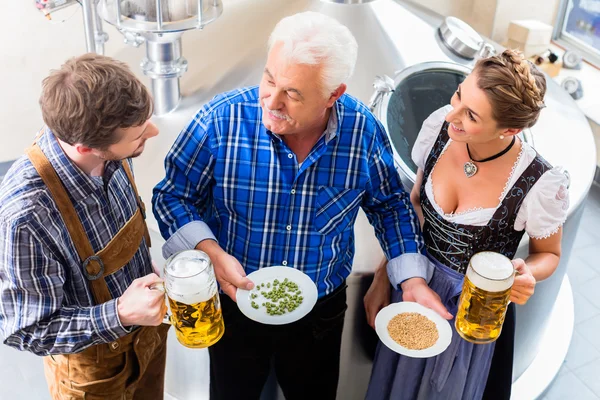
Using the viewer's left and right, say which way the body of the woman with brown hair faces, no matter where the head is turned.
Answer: facing the viewer and to the left of the viewer

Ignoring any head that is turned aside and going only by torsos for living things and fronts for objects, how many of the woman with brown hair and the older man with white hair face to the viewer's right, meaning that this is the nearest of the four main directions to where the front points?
0

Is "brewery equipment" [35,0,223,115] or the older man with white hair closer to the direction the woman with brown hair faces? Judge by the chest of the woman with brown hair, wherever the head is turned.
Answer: the older man with white hair

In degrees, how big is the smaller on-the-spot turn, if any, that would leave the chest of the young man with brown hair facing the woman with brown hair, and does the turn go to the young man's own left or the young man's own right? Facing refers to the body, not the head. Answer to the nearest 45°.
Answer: approximately 45° to the young man's own left

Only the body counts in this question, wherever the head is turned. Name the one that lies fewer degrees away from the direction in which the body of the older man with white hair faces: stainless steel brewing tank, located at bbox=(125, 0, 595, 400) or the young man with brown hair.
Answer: the young man with brown hair

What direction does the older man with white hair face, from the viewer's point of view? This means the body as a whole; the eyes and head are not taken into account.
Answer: toward the camera

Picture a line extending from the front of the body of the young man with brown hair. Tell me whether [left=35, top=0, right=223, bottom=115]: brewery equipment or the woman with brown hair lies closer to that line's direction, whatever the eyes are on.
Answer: the woman with brown hair

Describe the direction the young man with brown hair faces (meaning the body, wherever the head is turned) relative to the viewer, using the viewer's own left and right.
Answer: facing the viewer and to the right of the viewer

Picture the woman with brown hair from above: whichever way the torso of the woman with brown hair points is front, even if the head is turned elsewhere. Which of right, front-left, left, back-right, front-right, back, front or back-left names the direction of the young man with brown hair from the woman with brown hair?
front

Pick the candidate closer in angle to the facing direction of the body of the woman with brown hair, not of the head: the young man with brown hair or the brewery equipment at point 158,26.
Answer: the young man with brown hair

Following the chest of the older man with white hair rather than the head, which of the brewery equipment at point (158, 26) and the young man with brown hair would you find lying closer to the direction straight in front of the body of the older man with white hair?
the young man with brown hair

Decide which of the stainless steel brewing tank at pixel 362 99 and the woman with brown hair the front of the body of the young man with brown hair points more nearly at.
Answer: the woman with brown hair

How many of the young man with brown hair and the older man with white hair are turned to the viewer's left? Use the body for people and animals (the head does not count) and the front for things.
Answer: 0

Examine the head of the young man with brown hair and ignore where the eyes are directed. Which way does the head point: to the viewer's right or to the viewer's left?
to the viewer's right

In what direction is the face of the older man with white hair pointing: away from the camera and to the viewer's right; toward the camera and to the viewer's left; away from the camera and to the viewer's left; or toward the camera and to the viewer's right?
toward the camera and to the viewer's left

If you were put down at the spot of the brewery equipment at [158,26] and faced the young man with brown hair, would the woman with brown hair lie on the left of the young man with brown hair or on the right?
left

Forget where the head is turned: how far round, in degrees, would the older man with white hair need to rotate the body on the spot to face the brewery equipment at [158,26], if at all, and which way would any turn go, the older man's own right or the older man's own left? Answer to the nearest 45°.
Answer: approximately 135° to the older man's own right
